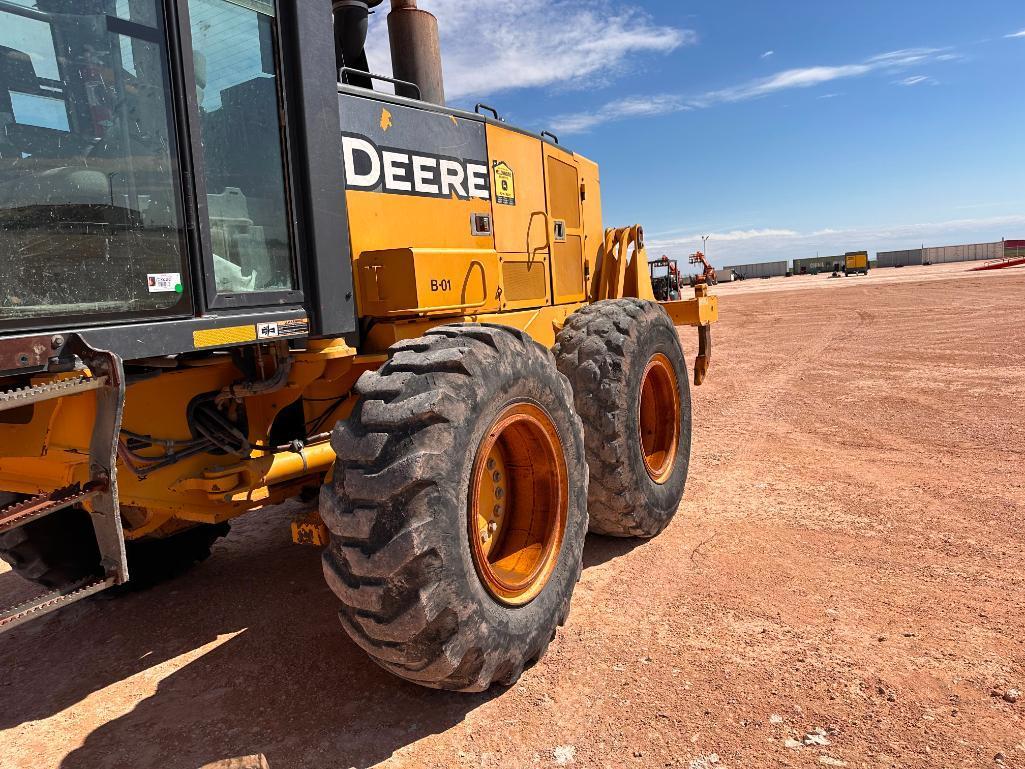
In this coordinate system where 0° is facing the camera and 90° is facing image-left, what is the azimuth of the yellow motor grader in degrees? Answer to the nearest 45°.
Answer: approximately 45°
